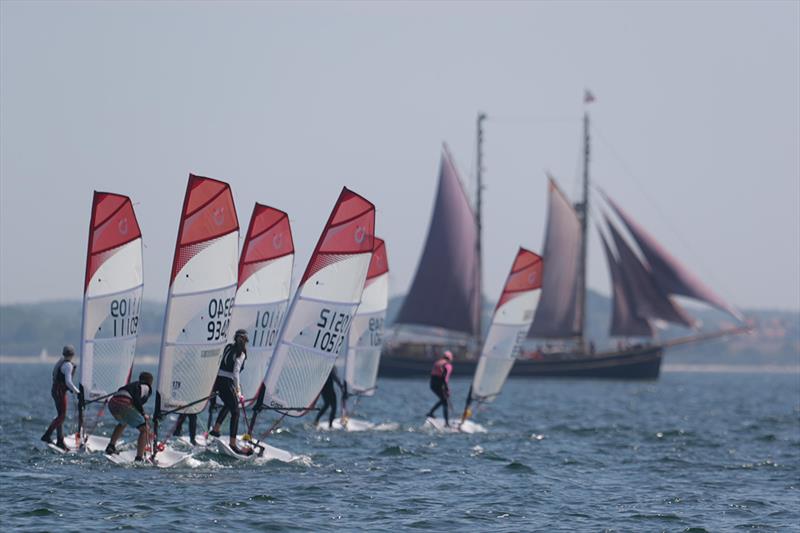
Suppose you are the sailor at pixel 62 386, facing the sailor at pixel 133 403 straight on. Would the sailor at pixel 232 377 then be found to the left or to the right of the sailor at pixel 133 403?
left

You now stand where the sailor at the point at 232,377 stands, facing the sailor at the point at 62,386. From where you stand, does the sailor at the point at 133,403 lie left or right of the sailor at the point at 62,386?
left

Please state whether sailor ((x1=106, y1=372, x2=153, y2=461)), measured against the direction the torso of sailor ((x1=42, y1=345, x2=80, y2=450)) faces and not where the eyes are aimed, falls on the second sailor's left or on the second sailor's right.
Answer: on the second sailor's right

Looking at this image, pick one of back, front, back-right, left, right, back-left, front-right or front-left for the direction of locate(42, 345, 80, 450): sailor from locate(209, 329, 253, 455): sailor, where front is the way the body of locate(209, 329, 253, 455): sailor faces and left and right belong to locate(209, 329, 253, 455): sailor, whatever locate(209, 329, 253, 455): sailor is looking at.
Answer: back

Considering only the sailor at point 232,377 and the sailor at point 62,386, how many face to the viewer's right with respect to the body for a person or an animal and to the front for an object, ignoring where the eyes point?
2

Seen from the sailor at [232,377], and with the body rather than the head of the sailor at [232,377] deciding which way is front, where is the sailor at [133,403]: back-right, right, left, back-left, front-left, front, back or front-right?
back-right

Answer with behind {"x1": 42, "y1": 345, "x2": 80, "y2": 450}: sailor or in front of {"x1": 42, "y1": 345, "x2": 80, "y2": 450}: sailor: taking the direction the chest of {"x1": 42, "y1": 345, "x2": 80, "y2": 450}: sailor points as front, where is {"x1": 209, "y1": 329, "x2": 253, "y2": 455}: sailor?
in front

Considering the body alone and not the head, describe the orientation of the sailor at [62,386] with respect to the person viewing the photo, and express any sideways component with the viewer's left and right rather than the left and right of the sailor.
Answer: facing to the right of the viewer

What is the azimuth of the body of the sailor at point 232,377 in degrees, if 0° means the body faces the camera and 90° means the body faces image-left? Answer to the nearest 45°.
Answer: approximately 270°
